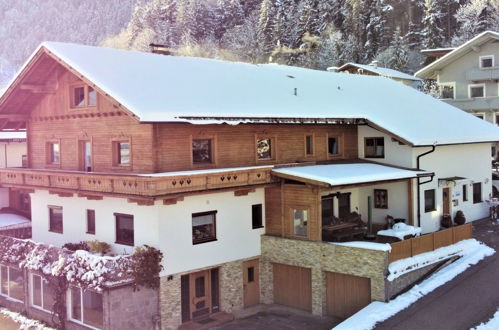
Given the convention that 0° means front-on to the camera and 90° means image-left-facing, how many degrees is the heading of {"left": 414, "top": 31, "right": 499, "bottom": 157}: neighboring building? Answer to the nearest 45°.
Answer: approximately 0°

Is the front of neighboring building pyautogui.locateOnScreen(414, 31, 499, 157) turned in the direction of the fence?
yes
